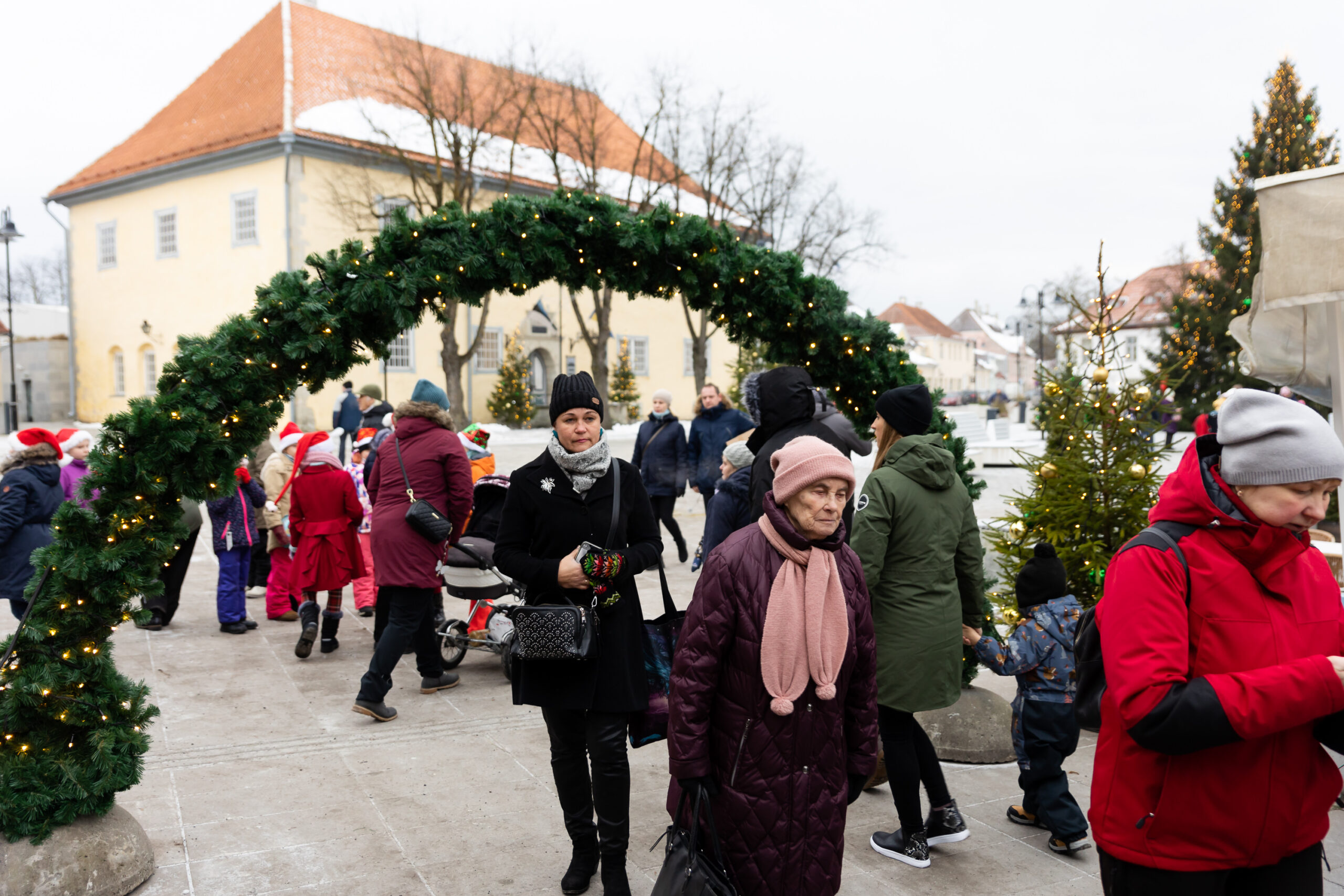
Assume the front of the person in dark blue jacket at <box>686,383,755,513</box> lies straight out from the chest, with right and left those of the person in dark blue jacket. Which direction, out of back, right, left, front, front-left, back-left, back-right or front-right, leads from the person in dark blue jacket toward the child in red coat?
front-right

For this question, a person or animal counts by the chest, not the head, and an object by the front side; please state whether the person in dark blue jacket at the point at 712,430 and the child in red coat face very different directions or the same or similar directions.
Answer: very different directions

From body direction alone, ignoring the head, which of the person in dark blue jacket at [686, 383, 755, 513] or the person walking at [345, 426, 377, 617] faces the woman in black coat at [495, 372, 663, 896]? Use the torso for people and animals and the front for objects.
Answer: the person in dark blue jacket

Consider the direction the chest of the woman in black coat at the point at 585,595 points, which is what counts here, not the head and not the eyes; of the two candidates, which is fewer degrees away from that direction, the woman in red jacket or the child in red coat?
the woman in red jacket

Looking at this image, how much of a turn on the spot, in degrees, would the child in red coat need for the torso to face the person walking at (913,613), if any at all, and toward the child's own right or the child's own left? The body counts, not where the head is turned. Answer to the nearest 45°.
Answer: approximately 135° to the child's own right

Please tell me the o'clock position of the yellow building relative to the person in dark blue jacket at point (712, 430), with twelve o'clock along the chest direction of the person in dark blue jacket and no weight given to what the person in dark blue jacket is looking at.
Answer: The yellow building is roughly at 5 o'clock from the person in dark blue jacket.

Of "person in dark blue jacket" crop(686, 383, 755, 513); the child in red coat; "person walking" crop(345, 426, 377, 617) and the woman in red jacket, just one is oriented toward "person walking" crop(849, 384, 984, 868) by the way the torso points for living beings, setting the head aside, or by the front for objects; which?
the person in dark blue jacket
